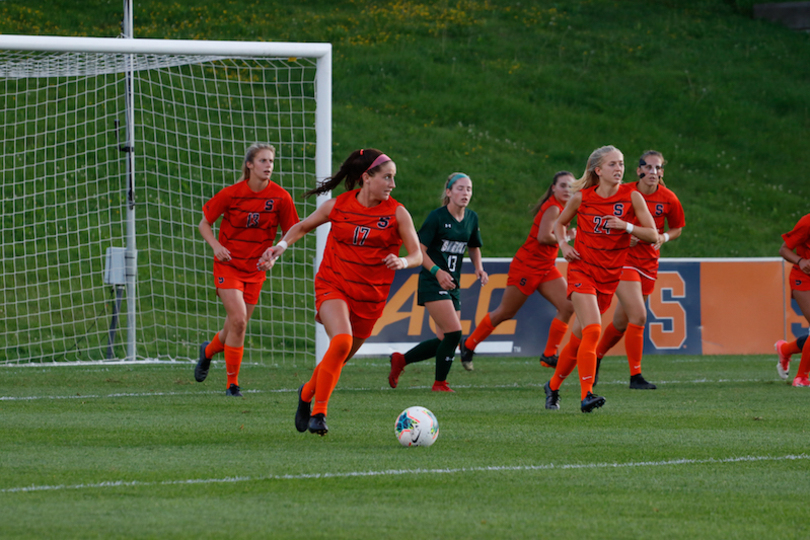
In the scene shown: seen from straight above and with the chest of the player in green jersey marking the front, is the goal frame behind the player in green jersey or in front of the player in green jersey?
behind

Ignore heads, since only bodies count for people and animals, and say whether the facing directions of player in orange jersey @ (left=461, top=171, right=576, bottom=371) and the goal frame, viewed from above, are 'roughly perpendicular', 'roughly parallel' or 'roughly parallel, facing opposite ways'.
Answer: roughly perpendicular

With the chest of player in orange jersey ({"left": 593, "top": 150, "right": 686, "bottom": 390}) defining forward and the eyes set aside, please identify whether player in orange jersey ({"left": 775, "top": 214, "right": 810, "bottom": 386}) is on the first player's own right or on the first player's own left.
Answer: on the first player's own left

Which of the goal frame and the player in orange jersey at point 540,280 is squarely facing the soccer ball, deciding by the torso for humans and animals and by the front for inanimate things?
the goal frame

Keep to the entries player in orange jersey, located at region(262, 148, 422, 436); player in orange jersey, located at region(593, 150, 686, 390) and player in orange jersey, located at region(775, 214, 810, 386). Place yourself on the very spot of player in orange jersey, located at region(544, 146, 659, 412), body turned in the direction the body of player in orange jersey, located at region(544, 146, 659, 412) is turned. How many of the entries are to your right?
1

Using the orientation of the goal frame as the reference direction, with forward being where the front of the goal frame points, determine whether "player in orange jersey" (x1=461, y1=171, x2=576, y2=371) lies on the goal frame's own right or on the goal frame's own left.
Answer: on the goal frame's own left

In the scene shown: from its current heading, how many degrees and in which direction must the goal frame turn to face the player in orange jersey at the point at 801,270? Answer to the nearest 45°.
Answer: approximately 90° to its left

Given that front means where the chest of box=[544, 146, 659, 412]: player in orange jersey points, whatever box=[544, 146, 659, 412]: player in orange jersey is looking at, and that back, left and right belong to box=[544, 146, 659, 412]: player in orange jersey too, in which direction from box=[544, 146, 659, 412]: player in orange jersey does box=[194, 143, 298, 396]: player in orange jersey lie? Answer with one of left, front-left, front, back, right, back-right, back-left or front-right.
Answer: back-right

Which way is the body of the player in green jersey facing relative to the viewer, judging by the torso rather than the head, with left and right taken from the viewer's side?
facing the viewer and to the right of the viewer
